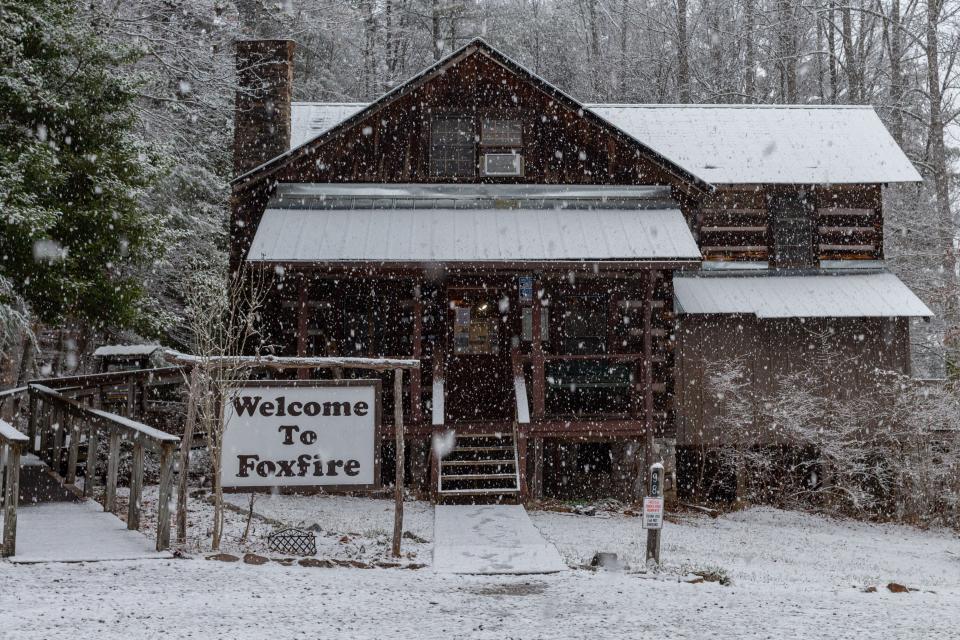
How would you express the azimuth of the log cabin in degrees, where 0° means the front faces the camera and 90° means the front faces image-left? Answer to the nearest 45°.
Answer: approximately 0°

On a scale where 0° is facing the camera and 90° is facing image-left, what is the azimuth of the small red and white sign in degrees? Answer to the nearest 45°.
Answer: approximately 0°

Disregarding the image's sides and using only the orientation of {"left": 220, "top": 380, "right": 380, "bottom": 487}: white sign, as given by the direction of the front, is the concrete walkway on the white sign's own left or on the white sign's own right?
on the white sign's own left

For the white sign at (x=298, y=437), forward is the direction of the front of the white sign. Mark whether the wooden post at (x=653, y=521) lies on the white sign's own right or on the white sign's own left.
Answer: on the white sign's own left
